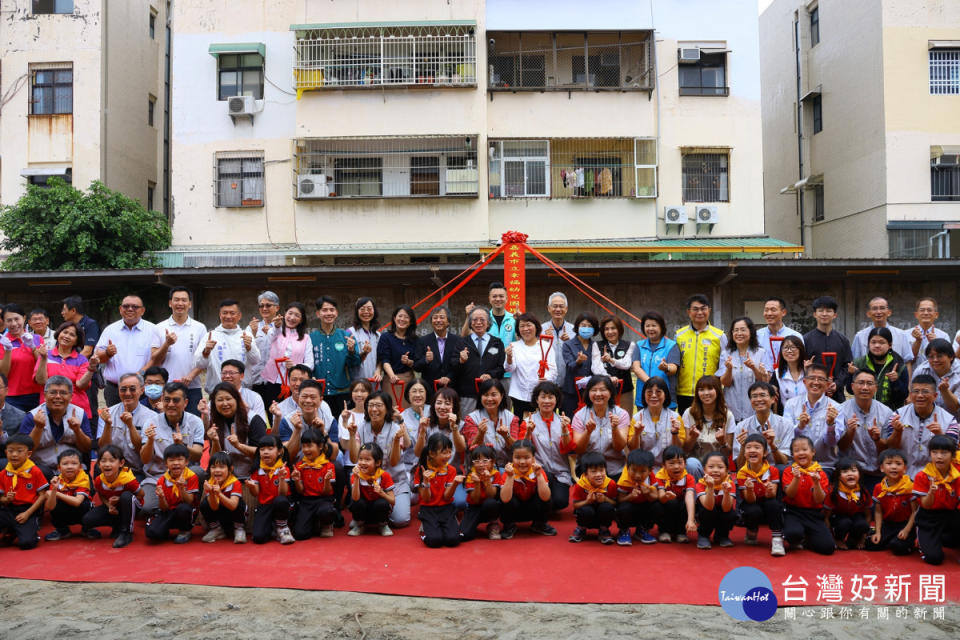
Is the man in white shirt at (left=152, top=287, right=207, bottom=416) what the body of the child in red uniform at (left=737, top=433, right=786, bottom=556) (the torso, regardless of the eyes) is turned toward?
no

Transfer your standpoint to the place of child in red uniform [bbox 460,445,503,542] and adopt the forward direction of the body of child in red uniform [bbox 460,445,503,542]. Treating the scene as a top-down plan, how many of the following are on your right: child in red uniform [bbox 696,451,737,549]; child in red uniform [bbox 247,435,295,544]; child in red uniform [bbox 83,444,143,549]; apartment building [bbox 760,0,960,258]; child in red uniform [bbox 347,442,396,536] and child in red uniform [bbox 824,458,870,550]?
3

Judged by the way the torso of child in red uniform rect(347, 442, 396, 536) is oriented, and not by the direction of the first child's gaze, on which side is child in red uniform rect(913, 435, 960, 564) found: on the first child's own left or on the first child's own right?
on the first child's own left

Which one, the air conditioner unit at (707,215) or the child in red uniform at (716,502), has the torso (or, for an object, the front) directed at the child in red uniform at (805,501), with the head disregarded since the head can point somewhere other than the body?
the air conditioner unit

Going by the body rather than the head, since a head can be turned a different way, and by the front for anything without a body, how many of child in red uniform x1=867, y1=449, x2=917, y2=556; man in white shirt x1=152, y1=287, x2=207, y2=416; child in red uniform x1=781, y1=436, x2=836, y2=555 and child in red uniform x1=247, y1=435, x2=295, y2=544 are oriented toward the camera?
4

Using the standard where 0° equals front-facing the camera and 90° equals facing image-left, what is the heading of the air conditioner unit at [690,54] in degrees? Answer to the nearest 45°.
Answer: approximately 0°

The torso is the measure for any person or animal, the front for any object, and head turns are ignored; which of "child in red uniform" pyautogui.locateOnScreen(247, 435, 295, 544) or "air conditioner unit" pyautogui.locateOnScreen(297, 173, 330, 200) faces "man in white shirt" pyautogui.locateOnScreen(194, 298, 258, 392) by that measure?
the air conditioner unit

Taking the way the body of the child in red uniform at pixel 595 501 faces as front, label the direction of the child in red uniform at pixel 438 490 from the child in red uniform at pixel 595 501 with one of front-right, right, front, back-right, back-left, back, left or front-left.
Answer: right

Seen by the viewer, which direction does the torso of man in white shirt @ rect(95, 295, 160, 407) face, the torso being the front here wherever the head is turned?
toward the camera

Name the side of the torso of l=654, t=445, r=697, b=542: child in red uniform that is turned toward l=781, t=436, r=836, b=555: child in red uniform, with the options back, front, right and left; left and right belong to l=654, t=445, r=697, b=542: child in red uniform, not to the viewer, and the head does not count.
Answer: left

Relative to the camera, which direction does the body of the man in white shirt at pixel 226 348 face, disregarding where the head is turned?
toward the camera

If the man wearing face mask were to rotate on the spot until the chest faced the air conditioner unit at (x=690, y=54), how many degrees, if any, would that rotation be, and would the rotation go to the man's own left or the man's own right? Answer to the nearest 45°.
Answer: approximately 135° to the man's own left

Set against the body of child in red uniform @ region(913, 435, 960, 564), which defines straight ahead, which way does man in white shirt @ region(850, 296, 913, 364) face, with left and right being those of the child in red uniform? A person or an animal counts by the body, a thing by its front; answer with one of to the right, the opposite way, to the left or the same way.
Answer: the same way

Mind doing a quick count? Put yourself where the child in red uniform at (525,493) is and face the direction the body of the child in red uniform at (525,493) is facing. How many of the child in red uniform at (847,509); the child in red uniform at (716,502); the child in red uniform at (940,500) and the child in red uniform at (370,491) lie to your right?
1

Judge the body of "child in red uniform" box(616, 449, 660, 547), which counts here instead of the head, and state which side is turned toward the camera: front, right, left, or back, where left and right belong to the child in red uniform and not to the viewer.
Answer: front

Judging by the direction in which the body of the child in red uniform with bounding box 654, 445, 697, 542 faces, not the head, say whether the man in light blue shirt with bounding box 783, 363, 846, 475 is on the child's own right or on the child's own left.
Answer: on the child's own left

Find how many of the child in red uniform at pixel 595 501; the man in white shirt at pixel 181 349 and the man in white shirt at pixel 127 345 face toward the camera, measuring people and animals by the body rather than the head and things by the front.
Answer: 3

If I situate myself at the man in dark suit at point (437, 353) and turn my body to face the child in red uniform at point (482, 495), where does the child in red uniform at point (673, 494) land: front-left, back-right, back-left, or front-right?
front-left
